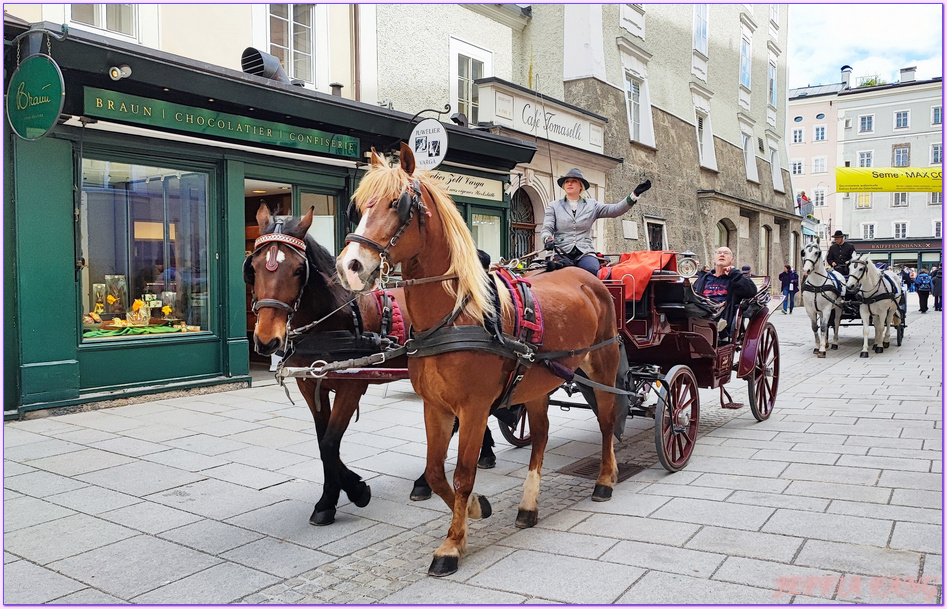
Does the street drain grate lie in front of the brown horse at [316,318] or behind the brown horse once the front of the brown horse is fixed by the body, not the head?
behind

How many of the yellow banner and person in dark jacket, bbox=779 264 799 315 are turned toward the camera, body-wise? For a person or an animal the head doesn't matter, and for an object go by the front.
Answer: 2

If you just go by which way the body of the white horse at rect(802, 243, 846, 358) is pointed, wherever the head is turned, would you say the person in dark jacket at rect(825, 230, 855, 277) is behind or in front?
behind

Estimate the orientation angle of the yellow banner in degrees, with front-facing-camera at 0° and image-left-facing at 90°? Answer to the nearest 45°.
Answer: approximately 0°

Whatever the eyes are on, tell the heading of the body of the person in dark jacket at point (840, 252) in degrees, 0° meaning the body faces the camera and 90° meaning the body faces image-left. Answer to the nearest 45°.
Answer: approximately 45°

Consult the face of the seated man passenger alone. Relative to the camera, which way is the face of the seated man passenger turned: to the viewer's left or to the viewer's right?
to the viewer's left

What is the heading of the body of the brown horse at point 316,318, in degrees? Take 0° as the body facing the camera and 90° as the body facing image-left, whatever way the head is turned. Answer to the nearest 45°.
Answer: approximately 45°

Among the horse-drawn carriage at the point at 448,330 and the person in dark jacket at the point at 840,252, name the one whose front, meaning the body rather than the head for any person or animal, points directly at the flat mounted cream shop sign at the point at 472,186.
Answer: the person in dark jacket
